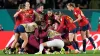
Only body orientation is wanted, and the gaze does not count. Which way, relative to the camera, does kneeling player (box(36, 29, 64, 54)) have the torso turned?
to the viewer's left

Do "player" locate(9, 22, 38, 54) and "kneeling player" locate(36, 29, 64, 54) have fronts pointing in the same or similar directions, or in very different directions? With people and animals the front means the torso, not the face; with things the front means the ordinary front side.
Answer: very different directions

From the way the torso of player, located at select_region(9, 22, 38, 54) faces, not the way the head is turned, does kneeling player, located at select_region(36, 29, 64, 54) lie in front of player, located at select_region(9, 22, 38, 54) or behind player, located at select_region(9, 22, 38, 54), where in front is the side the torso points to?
in front

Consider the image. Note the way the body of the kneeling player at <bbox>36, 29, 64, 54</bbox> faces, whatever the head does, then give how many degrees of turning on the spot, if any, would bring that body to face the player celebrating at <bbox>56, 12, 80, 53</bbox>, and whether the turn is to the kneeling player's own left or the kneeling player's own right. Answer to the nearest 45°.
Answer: approximately 135° to the kneeling player's own right

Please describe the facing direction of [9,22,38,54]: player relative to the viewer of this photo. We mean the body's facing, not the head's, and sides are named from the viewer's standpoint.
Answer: facing to the right of the viewer

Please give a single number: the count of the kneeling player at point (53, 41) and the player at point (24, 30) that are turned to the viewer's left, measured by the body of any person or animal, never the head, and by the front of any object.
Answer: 1

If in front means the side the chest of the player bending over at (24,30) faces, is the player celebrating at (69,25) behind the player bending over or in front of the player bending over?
in front

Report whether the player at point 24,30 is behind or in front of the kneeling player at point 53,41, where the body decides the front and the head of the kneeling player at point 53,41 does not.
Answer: in front
